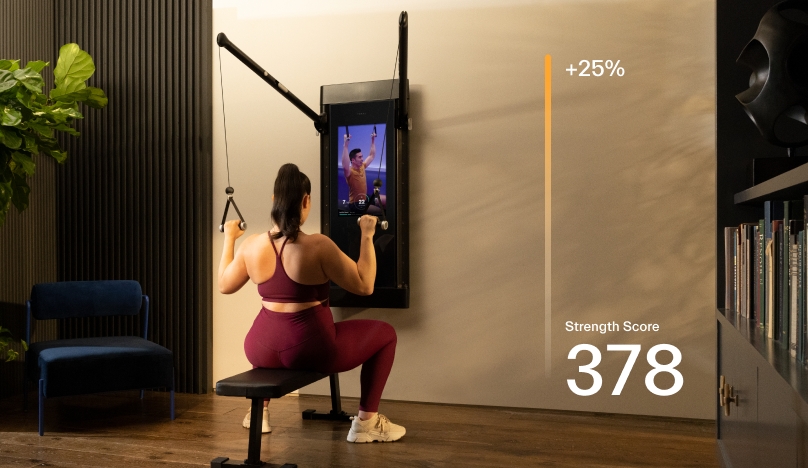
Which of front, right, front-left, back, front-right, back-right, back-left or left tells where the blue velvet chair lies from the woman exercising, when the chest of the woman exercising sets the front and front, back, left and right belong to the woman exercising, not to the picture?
left

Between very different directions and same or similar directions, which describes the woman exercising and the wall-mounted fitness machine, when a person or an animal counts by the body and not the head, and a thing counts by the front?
very different directions

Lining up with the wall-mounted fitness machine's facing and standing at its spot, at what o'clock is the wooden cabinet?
The wooden cabinet is roughly at 10 o'clock from the wall-mounted fitness machine.

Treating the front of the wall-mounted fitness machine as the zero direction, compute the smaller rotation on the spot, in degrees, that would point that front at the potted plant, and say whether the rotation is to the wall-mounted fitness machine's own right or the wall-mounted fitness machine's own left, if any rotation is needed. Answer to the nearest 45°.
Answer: approximately 45° to the wall-mounted fitness machine's own right

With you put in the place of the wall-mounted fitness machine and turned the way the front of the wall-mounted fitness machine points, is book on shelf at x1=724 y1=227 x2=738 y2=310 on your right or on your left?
on your left

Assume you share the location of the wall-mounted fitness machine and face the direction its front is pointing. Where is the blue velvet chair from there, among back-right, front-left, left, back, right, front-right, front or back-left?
front-right

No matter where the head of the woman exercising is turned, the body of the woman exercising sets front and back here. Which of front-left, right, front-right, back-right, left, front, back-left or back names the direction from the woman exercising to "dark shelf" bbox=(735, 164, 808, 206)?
right

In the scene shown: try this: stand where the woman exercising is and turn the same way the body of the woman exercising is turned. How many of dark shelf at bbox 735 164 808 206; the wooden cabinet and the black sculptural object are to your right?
3

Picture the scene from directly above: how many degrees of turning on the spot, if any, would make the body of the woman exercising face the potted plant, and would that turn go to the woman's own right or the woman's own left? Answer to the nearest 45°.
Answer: approximately 90° to the woman's own left

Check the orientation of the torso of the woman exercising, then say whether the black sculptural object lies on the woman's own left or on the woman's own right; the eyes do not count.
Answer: on the woman's own right

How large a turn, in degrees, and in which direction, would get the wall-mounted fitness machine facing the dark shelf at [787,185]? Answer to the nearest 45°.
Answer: approximately 45° to its left

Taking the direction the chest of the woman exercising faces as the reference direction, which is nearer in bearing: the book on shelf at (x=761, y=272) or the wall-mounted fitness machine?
the wall-mounted fitness machine

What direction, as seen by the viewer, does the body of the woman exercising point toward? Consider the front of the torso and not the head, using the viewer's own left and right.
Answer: facing away from the viewer and to the right of the viewer

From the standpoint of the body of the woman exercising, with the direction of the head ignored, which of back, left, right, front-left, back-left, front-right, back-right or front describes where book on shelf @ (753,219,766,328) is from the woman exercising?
right
